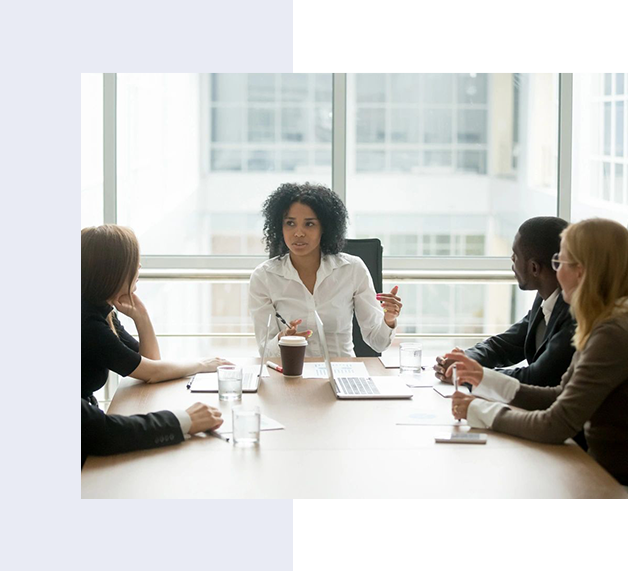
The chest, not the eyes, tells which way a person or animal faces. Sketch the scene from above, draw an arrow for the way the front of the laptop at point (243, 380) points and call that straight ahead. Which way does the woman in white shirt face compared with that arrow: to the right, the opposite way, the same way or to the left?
to the left

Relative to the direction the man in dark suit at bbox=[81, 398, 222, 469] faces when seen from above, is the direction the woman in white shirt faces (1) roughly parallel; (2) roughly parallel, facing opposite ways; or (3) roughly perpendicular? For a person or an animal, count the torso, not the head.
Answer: roughly perpendicular

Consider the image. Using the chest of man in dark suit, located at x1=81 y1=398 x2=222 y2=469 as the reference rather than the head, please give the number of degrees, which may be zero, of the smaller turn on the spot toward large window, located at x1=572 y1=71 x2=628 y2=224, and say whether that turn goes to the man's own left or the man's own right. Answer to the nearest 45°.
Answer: approximately 45° to the man's own left

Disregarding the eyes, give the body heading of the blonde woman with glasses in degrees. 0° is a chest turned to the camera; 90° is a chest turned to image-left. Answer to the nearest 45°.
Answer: approximately 90°

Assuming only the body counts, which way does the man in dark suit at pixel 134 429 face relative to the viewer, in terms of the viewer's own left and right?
facing to the right of the viewer

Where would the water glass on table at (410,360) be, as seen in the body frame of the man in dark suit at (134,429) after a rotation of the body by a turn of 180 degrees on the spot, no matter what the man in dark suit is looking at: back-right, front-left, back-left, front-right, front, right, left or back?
back-right

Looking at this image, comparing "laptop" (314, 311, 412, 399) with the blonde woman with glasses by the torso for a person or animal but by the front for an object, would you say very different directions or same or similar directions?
very different directions

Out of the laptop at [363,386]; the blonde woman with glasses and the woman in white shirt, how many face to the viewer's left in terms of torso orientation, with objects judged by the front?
1

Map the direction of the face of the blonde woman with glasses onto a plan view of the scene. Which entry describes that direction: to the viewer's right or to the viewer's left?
to the viewer's left

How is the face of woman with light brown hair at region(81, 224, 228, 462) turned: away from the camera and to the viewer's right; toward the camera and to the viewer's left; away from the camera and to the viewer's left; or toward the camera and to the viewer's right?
away from the camera and to the viewer's right

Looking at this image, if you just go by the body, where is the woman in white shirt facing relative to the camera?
toward the camera

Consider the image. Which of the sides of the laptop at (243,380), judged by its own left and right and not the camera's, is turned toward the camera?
left
